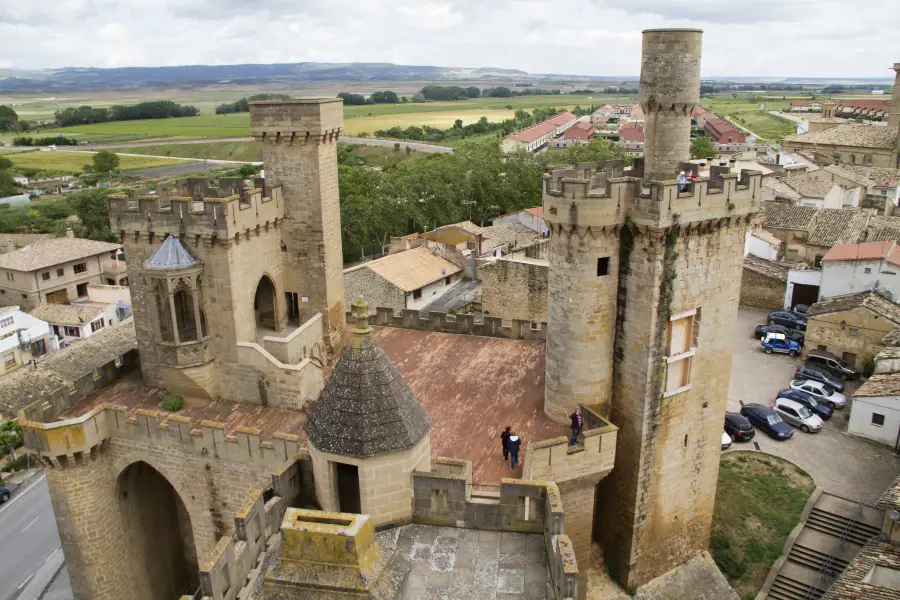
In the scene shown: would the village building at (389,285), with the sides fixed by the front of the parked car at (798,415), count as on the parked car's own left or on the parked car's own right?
on the parked car's own right
